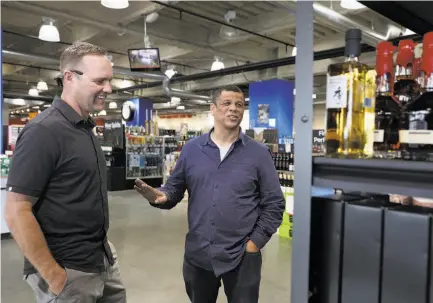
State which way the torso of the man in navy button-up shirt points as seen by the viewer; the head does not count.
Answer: toward the camera

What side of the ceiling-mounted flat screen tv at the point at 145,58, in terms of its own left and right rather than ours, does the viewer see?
front

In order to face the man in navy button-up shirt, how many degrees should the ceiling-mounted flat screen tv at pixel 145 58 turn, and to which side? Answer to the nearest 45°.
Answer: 0° — it already faces them

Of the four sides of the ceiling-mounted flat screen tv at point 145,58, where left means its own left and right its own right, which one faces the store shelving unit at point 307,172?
front

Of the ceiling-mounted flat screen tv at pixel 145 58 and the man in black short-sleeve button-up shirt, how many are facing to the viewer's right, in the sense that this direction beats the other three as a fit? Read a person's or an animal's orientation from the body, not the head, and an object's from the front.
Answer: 1

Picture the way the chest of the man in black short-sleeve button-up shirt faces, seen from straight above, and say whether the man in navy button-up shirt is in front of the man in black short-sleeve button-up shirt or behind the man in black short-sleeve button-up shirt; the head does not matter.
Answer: in front

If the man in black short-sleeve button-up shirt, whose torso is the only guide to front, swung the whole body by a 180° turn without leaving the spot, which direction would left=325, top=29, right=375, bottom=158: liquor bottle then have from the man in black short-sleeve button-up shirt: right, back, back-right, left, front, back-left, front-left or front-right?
back-left

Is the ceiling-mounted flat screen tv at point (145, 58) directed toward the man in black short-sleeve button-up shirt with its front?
yes

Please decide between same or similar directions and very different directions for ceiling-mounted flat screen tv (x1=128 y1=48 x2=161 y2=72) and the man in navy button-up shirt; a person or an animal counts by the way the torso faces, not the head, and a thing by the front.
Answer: same or similar directions

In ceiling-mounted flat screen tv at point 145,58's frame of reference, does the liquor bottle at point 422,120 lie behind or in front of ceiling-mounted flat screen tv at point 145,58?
in front

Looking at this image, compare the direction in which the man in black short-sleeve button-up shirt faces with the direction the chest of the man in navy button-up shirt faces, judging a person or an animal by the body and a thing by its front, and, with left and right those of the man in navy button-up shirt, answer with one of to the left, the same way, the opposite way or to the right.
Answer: to the left

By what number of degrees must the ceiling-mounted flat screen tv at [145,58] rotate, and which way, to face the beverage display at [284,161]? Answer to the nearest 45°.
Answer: approximately 45° to its left

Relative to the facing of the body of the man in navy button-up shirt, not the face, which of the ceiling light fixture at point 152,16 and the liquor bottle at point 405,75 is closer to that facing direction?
the liquor bottle

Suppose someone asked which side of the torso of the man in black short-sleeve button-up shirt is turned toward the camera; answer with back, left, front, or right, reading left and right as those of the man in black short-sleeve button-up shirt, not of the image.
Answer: right
